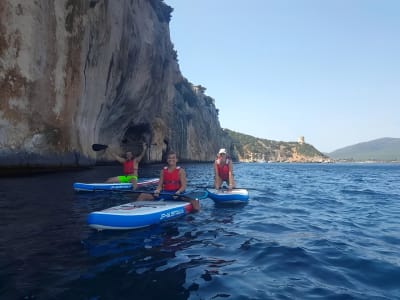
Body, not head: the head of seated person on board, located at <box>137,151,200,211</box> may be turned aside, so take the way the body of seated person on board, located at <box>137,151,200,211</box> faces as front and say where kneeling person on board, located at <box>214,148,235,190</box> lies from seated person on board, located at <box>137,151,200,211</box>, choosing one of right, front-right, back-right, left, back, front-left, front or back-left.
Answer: back-left

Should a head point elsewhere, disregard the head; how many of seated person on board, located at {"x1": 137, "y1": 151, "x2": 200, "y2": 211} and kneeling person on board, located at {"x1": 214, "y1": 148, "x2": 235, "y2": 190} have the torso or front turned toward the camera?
2

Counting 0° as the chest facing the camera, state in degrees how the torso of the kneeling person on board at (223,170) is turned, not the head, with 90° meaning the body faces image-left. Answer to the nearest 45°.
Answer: approximately 0°

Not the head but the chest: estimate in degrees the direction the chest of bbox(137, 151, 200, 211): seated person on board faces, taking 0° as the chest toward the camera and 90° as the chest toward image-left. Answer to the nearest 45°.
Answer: approximately 0°

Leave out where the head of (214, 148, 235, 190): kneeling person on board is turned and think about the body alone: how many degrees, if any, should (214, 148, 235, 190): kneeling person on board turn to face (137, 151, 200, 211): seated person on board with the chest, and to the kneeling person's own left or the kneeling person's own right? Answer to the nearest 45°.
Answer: approximately 45° to the kneeling person's own right
